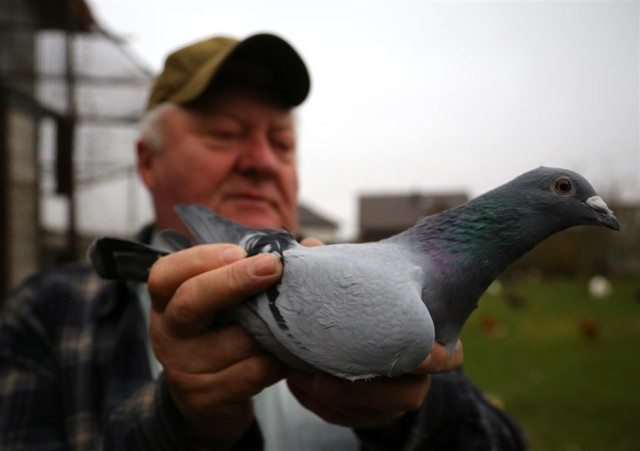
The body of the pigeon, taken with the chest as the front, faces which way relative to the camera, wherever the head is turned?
to the viewer's right

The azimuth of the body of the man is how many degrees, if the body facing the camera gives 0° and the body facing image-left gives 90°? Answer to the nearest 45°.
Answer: approximately 315°

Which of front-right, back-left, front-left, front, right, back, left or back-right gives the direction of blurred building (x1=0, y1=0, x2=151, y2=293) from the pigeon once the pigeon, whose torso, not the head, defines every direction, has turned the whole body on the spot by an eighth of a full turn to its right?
back

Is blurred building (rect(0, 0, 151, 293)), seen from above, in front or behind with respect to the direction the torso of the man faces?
behind

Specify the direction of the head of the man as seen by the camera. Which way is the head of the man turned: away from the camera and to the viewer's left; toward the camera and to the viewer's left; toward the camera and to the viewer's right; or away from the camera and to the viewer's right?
toward the camera and to the viewer's right
